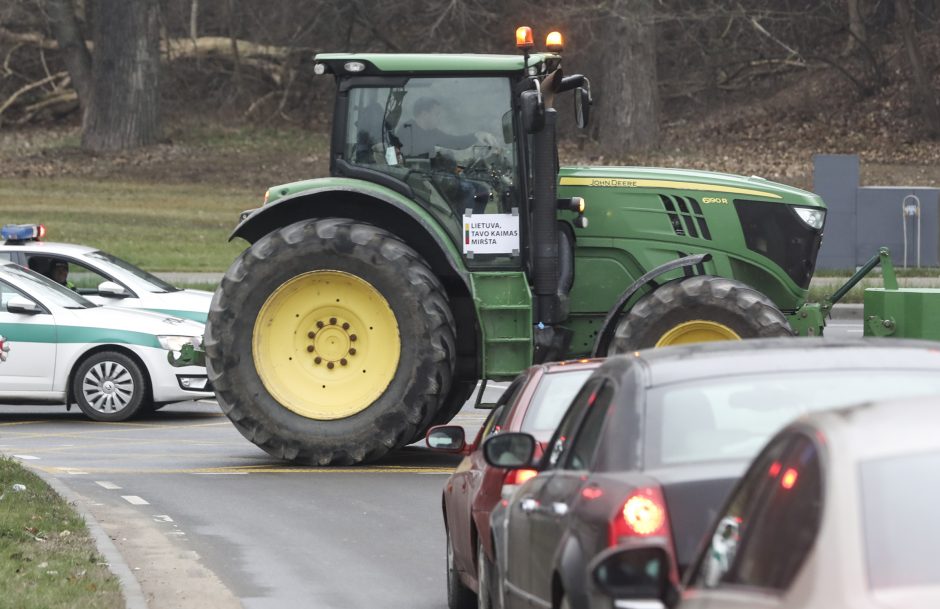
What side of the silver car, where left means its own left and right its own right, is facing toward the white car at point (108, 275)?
front

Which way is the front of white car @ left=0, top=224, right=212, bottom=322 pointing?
to the viewer's right

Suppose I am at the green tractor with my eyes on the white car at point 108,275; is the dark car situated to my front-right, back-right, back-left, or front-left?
back-left

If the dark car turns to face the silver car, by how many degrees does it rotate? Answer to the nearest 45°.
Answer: approximately 135° to its left

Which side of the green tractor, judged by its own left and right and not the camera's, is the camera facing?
right

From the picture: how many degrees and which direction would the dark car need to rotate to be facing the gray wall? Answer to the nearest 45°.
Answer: approximately 45° to its right

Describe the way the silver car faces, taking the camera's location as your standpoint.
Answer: facing away from the viewer and to the left of the viewer

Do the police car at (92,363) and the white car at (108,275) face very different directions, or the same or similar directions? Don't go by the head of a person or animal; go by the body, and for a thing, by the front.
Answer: same or similar directions

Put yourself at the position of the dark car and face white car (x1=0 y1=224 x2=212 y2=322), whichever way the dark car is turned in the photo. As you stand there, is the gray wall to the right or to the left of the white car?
right

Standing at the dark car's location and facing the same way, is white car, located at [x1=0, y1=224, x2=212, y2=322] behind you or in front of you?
in front

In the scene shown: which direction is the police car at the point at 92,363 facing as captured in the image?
to the viewer's right

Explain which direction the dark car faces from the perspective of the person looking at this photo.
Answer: facing away from the viewer and to the left of the viewer

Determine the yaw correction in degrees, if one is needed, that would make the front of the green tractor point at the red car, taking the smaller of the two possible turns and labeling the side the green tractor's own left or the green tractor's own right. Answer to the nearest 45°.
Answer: approximately 90° to the green tractor's own right

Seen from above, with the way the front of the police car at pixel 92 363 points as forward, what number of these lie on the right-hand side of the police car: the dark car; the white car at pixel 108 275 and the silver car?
2

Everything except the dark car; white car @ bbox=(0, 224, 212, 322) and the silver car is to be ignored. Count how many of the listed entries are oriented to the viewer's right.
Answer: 1

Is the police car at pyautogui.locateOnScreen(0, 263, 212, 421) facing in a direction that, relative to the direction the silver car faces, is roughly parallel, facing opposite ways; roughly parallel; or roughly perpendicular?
roughly perpendicular
